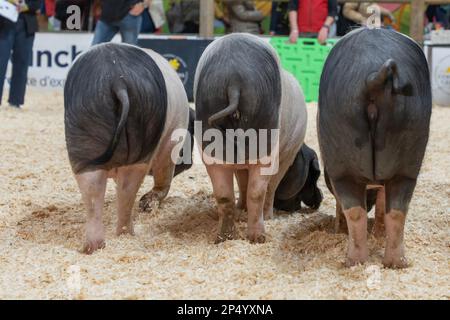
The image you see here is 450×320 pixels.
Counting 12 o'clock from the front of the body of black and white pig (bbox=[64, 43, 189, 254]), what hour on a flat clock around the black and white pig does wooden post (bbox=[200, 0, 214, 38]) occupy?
The wooden post is roughly at 11 o'clock from the black and white pig.

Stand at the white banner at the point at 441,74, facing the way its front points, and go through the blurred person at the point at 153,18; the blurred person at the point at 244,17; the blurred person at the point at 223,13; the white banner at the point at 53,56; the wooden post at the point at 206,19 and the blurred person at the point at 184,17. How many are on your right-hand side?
6

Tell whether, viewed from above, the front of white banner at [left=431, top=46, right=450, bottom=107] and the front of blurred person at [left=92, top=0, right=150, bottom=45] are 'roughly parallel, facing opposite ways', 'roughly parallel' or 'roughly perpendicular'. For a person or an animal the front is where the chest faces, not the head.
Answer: roughly parallel

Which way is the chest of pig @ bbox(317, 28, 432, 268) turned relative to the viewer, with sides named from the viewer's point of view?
facing away from the viewer

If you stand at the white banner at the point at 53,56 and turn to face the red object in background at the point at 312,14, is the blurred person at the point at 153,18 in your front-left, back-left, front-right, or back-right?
front-left

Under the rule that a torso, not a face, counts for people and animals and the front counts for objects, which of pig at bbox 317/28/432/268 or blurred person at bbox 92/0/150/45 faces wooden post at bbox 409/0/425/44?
the pig

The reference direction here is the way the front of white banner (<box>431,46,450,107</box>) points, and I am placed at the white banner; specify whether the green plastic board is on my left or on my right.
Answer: on my right

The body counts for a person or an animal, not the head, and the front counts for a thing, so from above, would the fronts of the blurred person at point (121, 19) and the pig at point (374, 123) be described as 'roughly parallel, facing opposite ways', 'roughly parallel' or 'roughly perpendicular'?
roughly parallel, facing opposite ways

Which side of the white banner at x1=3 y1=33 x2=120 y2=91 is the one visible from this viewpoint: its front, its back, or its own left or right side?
front

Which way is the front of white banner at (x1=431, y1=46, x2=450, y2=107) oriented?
toward the camera

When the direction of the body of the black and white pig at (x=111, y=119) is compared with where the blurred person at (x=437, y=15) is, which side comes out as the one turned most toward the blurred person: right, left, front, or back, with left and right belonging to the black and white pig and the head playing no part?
front

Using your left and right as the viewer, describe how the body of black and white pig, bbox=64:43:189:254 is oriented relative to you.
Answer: facing away from the viewer and to the right of the viewer
